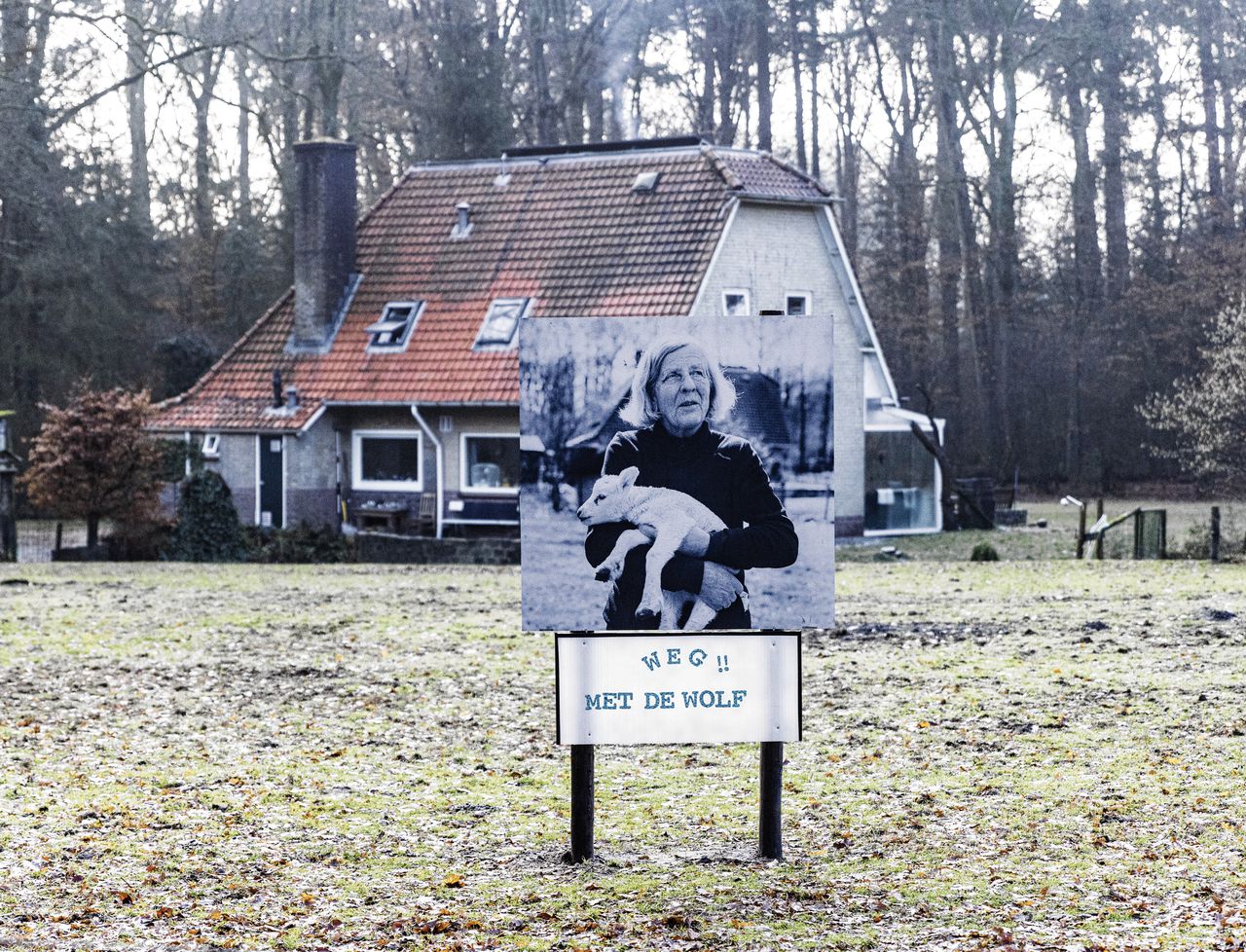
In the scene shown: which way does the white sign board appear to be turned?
toward the camera

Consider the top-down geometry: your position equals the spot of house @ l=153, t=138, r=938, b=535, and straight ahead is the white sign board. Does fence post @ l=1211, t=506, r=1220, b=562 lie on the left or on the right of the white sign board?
left

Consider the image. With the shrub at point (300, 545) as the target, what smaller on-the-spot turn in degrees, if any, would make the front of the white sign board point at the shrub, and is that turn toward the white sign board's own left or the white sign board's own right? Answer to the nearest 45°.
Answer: approximately 180°

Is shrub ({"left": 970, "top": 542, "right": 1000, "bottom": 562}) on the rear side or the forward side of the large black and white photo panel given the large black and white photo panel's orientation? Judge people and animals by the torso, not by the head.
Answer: on the rear side

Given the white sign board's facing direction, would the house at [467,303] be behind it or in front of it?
behind

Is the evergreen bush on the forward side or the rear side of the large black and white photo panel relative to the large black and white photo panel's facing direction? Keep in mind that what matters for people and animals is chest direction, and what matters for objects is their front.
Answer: on the rear side

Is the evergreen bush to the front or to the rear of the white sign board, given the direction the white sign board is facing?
to the rear

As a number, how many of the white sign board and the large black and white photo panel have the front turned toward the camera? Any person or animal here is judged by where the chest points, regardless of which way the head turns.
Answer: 2
